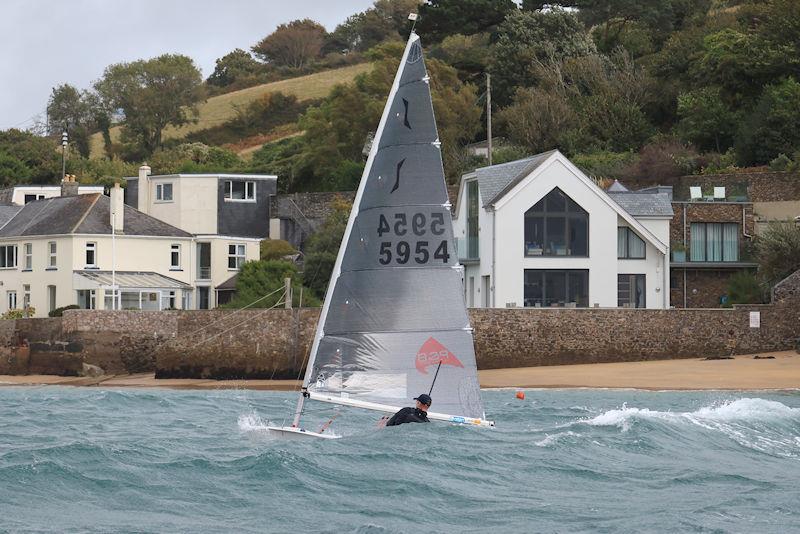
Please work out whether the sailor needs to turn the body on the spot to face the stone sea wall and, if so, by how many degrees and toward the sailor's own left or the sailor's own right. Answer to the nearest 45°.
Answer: approximately 90° to the sailor's own right

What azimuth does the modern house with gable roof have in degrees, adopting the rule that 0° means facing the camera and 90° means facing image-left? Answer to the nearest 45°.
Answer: approximately 0°

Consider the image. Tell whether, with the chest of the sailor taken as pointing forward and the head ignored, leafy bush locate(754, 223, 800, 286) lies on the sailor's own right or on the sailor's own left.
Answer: on the sailor's own right

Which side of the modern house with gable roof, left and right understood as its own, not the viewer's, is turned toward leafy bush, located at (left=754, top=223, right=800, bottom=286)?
left

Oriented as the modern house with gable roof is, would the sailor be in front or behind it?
in front

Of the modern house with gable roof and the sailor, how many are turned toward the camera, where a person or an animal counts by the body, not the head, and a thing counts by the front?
1

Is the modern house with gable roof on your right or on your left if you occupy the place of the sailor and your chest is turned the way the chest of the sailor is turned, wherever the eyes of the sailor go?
on your right
